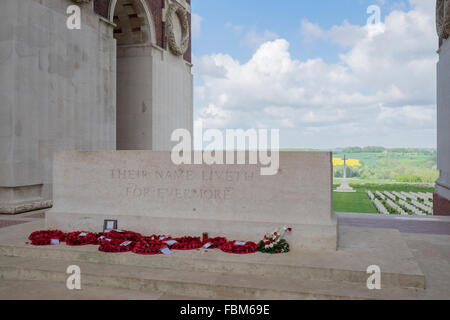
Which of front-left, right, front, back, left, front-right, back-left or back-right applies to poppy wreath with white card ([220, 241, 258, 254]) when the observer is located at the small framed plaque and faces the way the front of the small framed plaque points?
front-left

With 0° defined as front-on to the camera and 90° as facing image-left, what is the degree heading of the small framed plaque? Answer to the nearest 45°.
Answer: approximately 0°

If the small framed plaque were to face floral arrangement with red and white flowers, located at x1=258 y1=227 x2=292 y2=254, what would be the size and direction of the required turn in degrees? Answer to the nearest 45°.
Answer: approximately 45° to its left

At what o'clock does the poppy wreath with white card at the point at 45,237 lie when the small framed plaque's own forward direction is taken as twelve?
The poppy wreath with white card is roughly at 3 o'clock from the small framed plaque.

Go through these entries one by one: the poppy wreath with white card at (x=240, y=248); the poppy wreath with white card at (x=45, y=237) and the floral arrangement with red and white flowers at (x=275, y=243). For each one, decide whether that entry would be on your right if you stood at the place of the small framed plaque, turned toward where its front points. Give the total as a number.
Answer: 1

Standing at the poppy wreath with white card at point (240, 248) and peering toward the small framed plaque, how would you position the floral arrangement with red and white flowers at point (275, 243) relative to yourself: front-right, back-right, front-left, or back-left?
back-right
